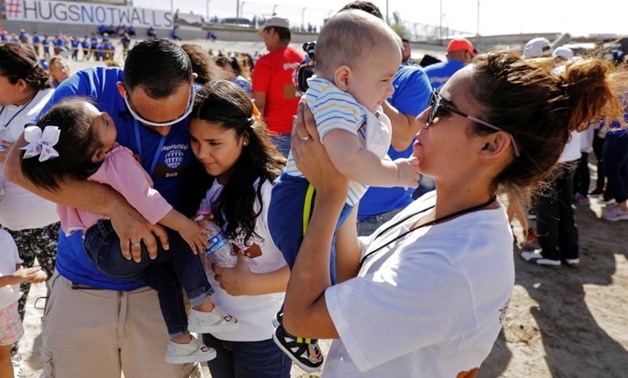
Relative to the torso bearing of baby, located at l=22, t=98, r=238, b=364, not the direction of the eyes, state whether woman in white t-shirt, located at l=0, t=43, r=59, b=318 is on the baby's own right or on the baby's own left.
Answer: on the baby's own left

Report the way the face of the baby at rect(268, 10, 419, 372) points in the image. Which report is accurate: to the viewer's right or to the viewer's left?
to the viewer's right

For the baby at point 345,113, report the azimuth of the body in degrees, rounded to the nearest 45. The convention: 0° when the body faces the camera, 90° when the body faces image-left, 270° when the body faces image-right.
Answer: approximately 270°

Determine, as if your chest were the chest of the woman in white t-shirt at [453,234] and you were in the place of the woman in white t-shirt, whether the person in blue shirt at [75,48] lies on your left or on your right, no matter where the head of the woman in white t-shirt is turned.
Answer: on your right

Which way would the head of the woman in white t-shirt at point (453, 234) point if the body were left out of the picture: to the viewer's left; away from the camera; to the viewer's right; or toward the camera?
to the viewer's left
